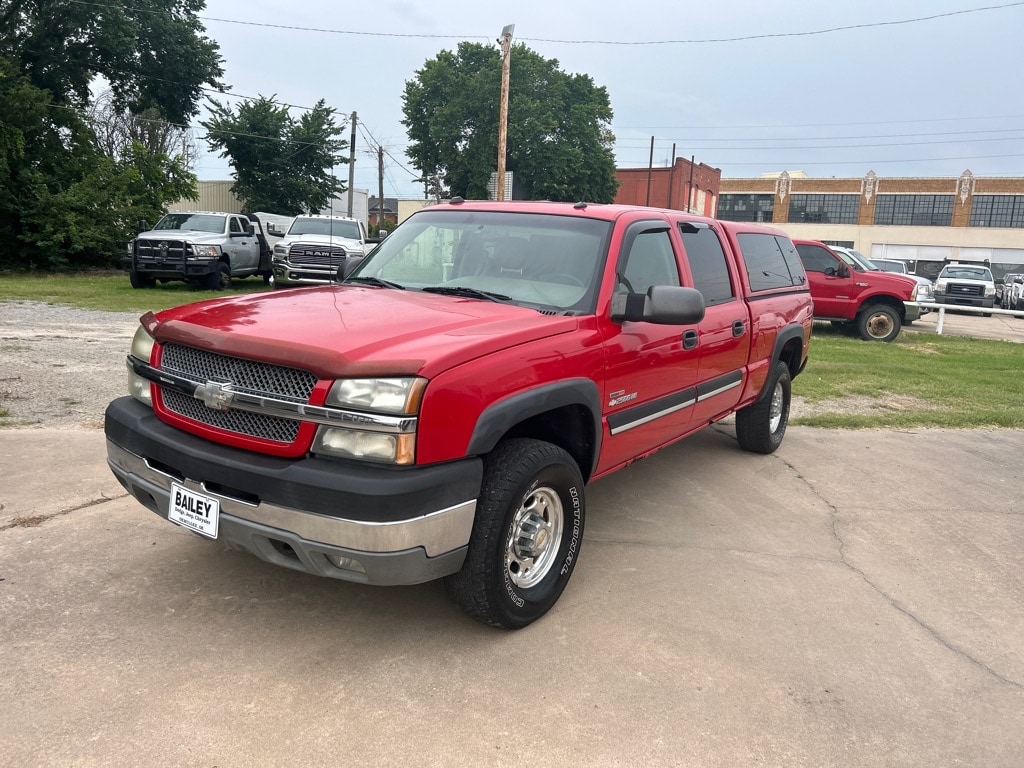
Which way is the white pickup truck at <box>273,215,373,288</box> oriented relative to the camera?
toward the camera

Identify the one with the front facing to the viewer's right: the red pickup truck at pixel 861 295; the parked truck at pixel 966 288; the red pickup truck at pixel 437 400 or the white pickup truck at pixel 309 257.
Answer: the red pickup truck at pixel 861 295

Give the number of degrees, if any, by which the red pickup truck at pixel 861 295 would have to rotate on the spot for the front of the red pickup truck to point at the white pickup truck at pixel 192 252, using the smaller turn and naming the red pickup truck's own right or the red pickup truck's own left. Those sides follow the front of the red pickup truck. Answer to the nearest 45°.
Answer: approximately 180°

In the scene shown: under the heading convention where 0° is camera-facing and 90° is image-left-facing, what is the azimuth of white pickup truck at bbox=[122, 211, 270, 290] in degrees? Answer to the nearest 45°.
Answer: approximately 45°

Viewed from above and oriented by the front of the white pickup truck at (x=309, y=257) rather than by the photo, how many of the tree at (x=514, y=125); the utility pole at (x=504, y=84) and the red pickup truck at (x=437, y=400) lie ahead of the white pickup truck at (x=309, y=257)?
1

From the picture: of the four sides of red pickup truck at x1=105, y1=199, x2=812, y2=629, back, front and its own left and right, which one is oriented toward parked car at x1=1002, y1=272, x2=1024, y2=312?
back

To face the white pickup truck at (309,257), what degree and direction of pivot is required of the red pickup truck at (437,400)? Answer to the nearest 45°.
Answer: approximately 135° to its right

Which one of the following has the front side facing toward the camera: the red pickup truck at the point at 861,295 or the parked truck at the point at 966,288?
the parked truck

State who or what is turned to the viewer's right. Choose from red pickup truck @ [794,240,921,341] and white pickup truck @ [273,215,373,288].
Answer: the red pickup truck

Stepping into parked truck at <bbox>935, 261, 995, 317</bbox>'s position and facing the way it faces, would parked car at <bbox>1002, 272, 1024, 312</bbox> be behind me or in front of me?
behind

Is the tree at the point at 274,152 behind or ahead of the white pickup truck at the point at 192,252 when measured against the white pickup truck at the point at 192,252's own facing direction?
behind

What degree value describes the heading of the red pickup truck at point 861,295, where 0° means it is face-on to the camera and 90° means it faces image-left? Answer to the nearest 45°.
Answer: approximately 270°

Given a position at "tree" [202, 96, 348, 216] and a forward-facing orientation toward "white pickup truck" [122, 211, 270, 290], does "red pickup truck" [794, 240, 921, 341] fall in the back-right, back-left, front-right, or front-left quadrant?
front-left

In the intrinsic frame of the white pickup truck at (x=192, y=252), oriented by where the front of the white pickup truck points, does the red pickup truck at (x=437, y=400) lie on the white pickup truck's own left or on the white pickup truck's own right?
on the white pickup truck's own left

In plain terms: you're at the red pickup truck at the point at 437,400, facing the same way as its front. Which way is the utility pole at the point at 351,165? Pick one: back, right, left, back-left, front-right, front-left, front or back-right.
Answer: back-right

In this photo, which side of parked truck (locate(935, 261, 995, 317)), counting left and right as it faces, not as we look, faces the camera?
front

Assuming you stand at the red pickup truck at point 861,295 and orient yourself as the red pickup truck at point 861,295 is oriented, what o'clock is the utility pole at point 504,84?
The utility pole is roughly at 7 o'clock from the red pickup truck.

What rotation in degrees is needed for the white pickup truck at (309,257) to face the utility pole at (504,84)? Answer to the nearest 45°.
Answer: approximately 135° to its left

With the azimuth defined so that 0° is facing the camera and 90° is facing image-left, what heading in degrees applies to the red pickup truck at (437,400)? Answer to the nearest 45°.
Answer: approximately 45°
